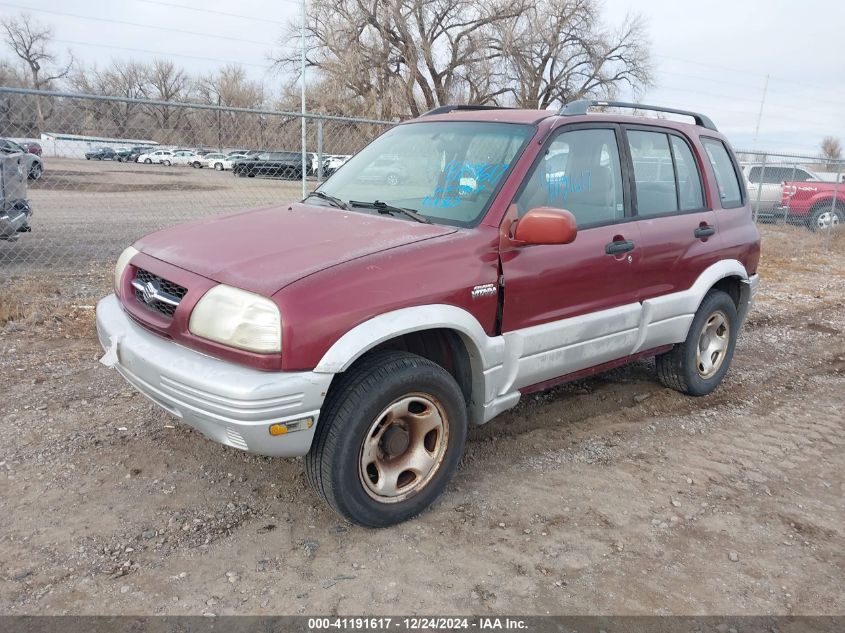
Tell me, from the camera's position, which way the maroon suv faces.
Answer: facing the viewer and to the left of the viewer

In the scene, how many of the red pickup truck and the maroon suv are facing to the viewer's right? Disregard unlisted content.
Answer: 1

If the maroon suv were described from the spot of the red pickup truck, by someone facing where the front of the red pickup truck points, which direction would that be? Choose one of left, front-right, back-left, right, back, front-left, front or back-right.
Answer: right

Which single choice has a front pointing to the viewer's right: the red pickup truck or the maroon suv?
the red pickup truck

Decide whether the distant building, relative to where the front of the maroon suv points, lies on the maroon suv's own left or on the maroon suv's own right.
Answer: on the maroon suv's own right

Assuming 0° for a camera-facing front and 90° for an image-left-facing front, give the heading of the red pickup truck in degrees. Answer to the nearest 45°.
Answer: approximately 270°

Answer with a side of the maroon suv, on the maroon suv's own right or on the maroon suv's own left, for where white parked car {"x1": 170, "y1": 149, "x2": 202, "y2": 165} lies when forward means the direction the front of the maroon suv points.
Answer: on the maroon suv's own right

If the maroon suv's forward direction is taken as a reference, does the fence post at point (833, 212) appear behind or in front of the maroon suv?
behind
